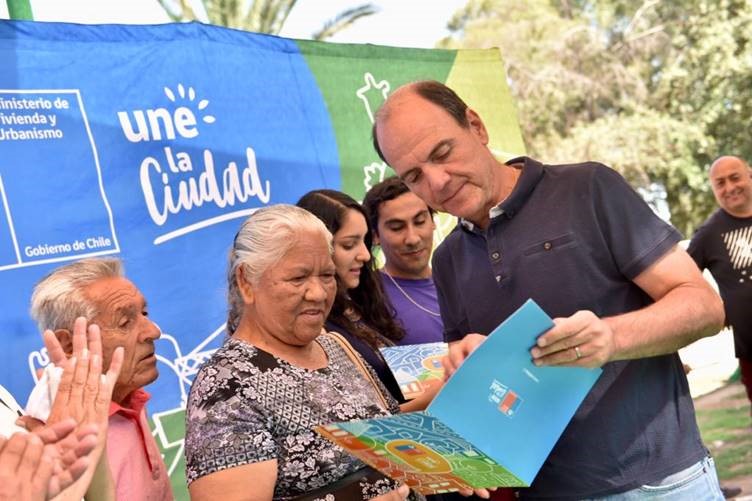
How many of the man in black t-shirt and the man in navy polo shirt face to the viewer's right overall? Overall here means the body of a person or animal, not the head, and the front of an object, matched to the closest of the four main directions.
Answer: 0

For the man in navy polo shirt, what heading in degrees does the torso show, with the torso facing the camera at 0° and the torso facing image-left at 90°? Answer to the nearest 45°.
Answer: approximately 45°

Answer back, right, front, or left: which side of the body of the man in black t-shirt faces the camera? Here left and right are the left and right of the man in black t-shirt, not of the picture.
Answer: front

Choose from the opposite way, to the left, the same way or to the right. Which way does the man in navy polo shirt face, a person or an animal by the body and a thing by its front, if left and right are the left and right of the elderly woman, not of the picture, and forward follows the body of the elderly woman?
to the right

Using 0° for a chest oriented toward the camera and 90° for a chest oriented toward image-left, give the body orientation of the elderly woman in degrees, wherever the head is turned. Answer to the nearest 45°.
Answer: approximately 315°

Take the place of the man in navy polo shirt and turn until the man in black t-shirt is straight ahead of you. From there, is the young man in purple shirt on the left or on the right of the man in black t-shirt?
left

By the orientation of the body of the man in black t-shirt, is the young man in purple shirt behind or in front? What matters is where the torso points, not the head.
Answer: in front

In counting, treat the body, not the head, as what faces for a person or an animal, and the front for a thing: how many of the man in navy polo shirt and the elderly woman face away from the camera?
0

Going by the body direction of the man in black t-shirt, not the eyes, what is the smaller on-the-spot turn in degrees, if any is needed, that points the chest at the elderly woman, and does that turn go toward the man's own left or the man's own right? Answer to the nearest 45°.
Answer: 0° — they already face them

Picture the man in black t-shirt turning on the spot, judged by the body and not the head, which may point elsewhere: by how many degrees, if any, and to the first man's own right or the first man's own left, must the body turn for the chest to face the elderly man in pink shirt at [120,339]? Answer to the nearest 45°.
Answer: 0° — they already face them

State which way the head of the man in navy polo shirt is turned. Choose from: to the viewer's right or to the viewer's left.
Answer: to the viewer's left

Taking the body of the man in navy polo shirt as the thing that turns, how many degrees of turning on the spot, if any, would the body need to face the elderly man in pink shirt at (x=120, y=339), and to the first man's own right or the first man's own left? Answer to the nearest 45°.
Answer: approximately 45° to the first man's own right

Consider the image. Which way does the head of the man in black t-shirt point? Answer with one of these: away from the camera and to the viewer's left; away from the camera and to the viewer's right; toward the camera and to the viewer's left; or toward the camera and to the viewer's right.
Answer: toward the camera and to the viewer's left
